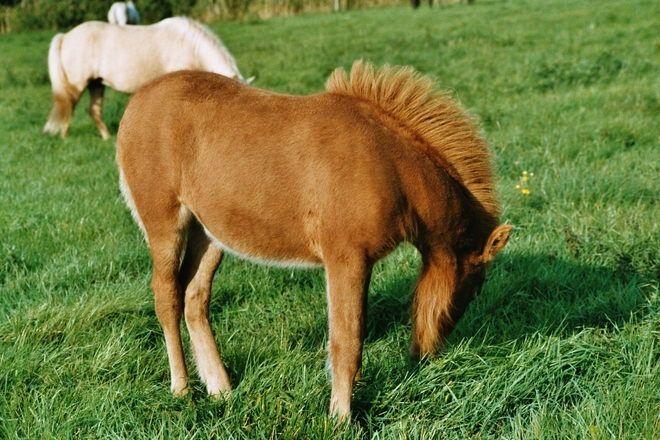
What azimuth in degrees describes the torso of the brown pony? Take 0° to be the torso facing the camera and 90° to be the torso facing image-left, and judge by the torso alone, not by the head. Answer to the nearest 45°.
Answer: approximately 270°

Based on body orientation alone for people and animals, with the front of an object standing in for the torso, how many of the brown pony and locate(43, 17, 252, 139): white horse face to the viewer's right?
2

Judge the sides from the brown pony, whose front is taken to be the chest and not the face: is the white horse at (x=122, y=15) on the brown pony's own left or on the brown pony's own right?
on the brown pony's own left

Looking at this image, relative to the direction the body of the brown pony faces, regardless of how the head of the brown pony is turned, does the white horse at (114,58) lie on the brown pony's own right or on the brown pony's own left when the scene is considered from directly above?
on the brown pony's own left

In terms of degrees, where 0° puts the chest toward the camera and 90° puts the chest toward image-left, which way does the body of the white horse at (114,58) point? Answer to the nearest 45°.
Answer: approximately 270°

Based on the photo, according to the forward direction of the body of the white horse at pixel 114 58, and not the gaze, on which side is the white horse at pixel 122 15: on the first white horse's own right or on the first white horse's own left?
on the first white horse's own left

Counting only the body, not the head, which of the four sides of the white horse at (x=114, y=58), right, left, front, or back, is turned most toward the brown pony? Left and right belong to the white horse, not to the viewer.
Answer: right
